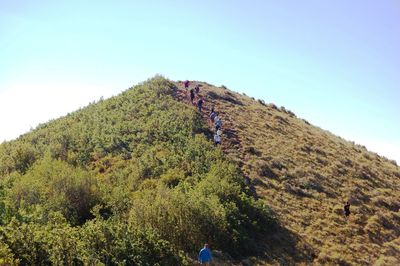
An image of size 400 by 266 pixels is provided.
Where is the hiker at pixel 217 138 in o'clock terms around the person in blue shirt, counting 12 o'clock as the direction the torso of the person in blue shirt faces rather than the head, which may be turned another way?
The hiker is roughly at 12 o'clock from the person in blue shirt.

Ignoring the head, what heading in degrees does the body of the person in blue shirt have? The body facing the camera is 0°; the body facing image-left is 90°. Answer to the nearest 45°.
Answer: approximately 180°
